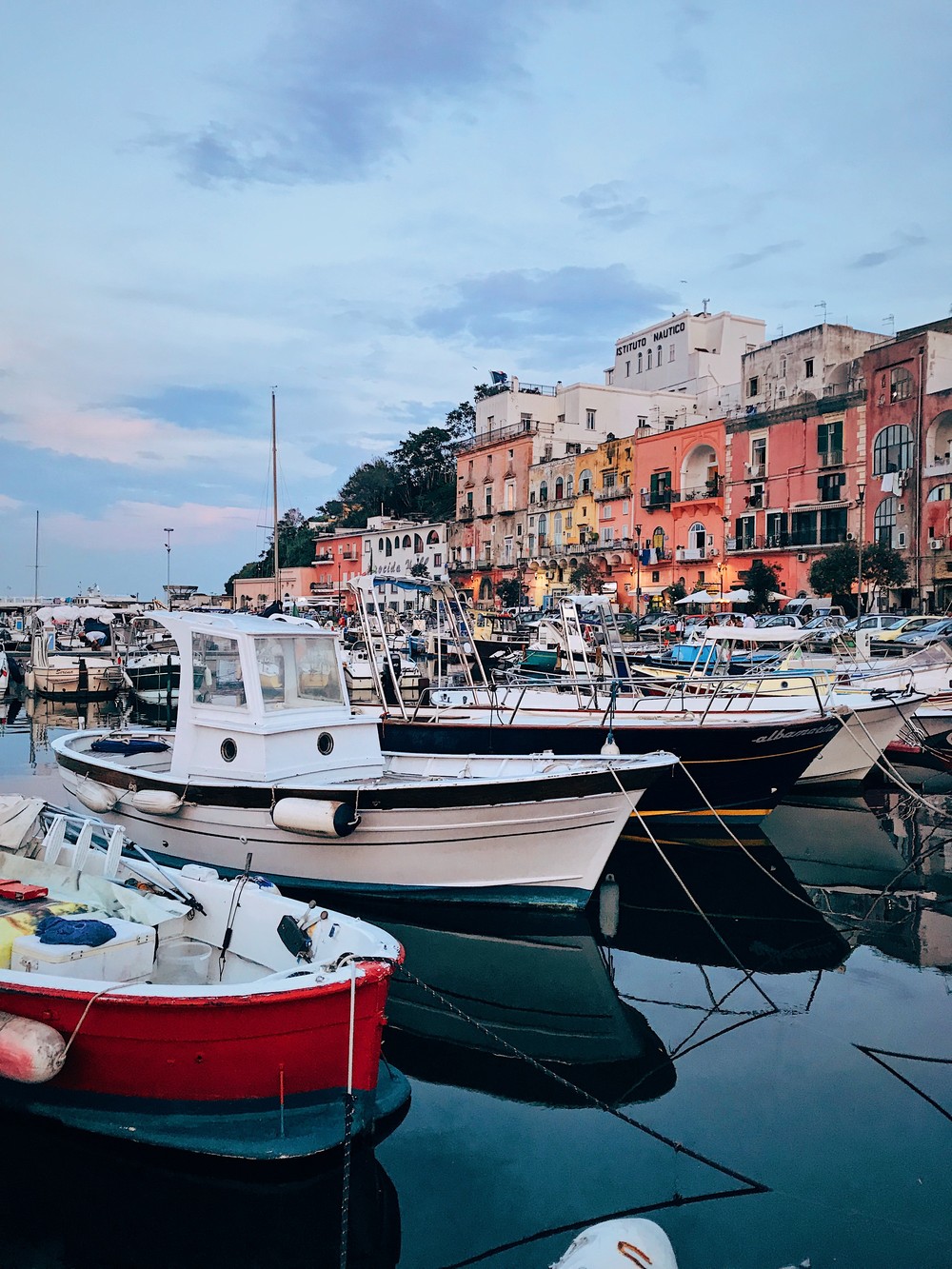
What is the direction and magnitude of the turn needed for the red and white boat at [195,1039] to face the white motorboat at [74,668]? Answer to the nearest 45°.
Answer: approximately 135° to its left

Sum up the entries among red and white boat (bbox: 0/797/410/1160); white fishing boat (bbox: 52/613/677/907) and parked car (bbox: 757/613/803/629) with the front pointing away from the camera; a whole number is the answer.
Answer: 0

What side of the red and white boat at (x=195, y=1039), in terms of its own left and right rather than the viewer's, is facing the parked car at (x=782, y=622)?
left

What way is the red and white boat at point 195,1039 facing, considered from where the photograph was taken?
facing the viewer and to the right of the viewer

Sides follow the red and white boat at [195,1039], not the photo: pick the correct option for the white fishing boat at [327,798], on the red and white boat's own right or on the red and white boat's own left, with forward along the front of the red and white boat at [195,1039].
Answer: on the red and white boat's own left

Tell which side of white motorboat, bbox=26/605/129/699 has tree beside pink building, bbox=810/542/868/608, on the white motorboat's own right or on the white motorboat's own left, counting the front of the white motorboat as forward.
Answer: on the white motorboat's own right

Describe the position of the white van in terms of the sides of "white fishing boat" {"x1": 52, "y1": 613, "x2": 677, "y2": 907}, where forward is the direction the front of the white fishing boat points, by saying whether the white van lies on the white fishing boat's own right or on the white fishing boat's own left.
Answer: on the white fishing boat's own left

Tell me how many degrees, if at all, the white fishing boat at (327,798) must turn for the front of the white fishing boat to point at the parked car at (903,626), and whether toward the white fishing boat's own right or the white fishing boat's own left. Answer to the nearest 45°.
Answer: approximately 90° to the white fishing boat's own left
